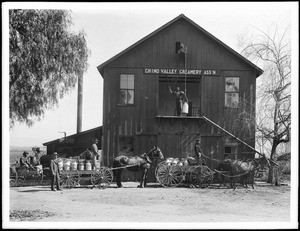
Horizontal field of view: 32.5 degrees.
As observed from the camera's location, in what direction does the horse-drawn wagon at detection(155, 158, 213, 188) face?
facing to the right of the viewer

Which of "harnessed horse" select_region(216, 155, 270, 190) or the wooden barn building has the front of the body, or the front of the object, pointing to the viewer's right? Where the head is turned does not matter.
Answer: the harnessed horse

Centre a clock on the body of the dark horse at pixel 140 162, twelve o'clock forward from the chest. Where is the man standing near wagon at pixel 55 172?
The man standing near wagon is roughly at 5 o'clock from the dark horse.

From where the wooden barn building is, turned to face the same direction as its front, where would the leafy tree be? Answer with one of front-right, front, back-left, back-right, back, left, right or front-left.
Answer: front-right

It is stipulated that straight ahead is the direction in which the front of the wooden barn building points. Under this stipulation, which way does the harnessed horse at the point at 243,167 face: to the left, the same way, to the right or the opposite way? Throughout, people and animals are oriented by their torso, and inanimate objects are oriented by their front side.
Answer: to the left

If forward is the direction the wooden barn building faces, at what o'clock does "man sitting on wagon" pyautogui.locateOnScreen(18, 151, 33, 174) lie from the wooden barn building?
The man sitting on wagon is roughly at 2 o'clock from the wooden barn building.

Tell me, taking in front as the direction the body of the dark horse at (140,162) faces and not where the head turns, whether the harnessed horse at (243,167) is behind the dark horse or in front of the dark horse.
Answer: in front

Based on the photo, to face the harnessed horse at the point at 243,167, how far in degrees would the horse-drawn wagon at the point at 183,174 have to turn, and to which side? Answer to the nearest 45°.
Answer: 0° — it already faces it

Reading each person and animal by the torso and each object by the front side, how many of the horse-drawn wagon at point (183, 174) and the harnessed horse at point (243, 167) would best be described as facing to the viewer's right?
2

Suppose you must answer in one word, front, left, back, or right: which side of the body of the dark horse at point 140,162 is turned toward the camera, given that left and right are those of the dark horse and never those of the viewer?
right

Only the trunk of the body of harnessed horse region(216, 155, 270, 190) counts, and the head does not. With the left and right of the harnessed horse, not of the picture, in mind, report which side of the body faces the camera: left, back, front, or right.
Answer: right

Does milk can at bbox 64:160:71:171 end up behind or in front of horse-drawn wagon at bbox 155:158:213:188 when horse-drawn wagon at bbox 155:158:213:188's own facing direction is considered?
behind
